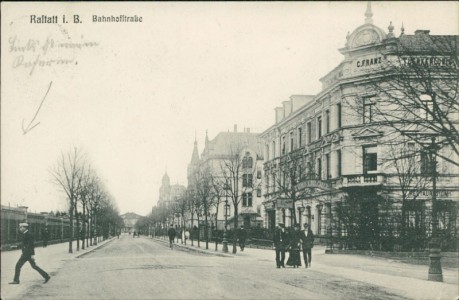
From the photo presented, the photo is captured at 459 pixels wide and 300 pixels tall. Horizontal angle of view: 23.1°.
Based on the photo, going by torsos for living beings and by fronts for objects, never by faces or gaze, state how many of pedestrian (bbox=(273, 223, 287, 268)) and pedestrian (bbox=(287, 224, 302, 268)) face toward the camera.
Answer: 2

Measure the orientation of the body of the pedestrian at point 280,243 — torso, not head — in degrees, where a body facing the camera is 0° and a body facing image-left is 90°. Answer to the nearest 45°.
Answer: approximately 0°
